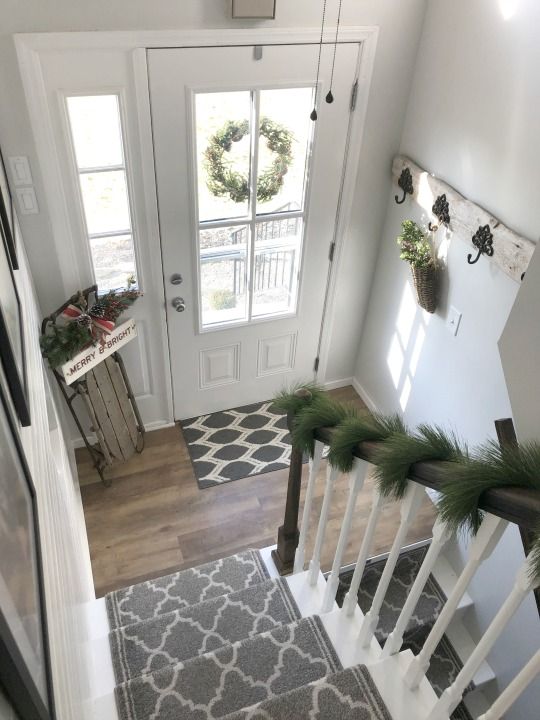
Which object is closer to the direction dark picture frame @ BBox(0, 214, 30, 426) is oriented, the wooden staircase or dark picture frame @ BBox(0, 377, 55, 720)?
the wooden staircase

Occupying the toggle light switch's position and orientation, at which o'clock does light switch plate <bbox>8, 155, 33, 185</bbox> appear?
The light switch plate is roughly at 1 o'clock from the toggle light switch.

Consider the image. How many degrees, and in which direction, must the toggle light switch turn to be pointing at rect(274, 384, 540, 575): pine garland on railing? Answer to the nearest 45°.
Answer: approximately 45° to its left

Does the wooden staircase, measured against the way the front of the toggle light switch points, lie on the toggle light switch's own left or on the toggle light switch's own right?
on the toggle light switch's own left

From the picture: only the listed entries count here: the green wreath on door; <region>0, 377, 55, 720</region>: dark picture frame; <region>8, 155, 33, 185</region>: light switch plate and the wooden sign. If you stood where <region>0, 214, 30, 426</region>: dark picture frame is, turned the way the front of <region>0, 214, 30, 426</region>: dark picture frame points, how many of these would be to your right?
1

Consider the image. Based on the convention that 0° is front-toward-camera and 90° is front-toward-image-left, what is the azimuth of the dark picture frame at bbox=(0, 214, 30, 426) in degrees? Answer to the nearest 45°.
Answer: approximately 270°

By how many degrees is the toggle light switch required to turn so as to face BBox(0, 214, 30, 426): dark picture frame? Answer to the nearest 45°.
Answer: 0° — it already faces it

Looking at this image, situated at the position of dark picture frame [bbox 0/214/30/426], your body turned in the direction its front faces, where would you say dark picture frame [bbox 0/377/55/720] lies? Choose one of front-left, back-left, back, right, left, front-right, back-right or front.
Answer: right

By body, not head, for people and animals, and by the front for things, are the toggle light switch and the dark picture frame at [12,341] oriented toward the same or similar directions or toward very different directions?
very different directions

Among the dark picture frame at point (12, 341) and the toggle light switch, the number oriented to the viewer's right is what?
1

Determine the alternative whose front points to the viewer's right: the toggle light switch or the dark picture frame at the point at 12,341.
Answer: the dark picture frame

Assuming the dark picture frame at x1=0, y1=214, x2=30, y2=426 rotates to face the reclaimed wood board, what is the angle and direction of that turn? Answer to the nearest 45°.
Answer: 0° — it already faces it

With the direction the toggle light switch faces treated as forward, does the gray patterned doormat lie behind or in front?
in front

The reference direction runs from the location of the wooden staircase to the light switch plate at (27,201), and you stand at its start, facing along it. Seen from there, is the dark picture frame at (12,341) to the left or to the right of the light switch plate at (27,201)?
left
